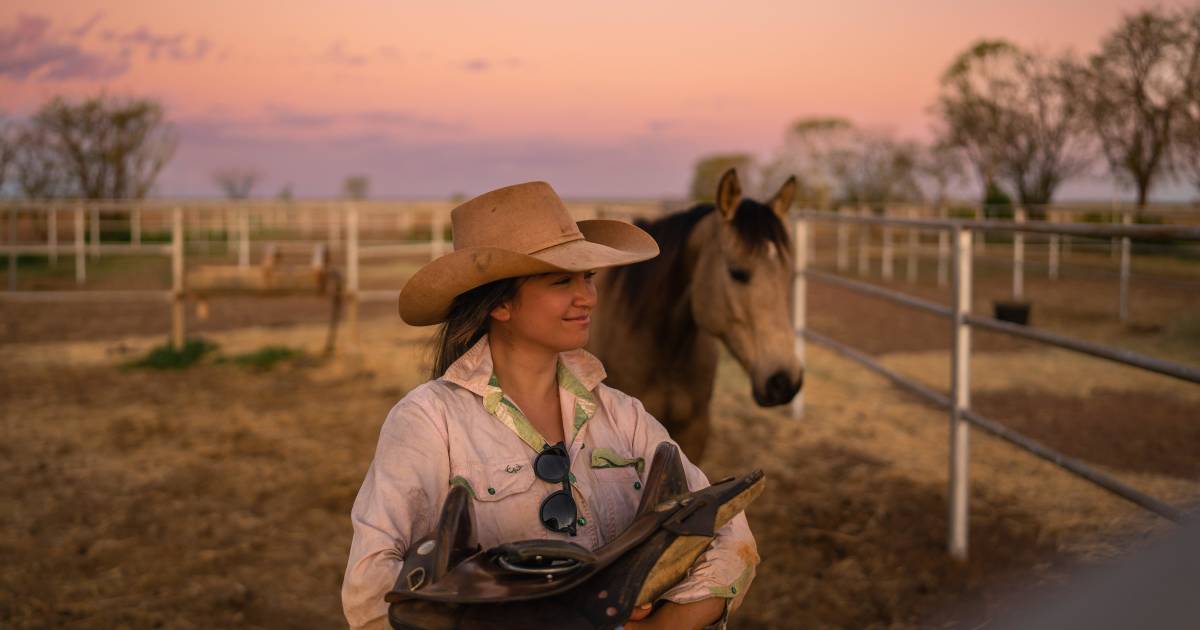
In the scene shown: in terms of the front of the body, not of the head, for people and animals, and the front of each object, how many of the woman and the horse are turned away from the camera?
0

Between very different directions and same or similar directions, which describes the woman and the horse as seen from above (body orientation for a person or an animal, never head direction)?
same or similar directions

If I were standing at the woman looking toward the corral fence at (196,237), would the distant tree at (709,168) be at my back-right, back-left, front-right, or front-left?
front-right

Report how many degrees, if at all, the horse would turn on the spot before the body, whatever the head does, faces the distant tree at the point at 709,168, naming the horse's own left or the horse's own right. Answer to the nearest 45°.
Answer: approximately 135° to the horse's own left

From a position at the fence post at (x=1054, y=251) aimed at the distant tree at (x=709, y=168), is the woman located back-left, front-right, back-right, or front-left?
back-left

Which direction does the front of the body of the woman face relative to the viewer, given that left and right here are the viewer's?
facing the viewer and to the right of the viewer

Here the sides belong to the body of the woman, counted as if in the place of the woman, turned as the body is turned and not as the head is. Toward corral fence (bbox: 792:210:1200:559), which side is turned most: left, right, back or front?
left

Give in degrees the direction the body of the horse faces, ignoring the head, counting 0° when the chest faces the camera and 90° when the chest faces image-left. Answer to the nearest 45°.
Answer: approximately 315°
